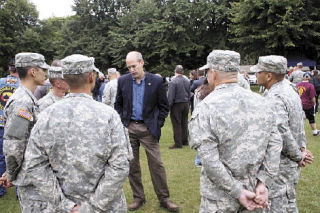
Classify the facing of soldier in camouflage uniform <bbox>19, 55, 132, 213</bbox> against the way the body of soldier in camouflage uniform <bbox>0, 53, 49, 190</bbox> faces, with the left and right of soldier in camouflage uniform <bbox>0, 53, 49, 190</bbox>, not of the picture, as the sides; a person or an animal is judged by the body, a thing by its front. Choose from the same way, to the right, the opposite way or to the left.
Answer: to the left

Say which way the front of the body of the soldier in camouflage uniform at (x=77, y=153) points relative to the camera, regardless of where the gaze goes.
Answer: away from the camera

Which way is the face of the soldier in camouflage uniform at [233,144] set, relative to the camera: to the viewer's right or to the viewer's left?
to the viewer's left

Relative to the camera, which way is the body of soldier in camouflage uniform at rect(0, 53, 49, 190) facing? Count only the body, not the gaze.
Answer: to the viewer's right

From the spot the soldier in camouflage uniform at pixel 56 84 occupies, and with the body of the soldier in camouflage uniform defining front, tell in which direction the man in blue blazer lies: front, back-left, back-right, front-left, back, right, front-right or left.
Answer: front

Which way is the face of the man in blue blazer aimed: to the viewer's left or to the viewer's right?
to the viewer's left

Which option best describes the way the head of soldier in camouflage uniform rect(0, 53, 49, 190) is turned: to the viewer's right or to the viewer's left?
to the viewer's right

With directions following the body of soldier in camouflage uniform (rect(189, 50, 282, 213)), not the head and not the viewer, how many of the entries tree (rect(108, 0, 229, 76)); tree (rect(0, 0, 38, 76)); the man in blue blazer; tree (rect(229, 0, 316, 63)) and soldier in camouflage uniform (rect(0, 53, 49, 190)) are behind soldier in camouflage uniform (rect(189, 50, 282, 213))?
0

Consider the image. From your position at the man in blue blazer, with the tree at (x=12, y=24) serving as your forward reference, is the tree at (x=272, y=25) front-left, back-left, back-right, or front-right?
front-right

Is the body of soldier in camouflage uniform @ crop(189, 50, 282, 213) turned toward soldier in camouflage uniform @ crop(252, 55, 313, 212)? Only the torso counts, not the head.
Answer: no

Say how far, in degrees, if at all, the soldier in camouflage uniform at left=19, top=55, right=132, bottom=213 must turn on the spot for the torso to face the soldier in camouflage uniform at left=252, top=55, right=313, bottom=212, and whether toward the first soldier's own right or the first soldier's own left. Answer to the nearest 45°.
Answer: approximately 90° to the first soldier's own right

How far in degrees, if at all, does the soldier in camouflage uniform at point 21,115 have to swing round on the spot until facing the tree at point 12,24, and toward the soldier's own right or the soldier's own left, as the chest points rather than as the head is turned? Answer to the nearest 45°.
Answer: approximately 90° to the soldier's own left

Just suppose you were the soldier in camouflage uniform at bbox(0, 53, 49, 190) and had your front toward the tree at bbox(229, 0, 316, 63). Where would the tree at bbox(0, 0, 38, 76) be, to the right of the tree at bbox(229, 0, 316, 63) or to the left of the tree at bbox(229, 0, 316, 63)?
left

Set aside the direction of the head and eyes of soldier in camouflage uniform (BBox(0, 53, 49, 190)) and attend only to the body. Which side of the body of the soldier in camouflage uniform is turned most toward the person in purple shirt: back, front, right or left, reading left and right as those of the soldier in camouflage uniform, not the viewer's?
front

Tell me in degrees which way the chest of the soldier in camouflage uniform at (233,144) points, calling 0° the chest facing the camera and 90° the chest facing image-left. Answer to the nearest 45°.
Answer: approximately 135°

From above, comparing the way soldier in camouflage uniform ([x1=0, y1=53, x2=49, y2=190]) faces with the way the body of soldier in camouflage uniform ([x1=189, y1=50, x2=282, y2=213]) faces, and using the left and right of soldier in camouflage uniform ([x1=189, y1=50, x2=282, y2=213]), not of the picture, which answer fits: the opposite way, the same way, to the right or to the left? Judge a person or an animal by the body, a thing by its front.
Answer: to the right

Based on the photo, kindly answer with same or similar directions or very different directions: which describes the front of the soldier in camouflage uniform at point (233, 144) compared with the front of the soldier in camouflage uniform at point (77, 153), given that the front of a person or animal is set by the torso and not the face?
same or similar directions

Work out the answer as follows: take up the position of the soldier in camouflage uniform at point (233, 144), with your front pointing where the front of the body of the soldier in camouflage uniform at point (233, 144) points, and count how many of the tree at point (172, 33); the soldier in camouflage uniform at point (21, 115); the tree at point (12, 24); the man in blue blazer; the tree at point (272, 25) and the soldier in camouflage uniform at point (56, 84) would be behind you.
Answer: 0

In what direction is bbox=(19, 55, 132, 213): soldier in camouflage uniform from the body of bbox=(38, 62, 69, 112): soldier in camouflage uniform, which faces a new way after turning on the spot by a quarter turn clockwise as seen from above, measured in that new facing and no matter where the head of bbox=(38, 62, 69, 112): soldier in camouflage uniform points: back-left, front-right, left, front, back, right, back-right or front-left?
front

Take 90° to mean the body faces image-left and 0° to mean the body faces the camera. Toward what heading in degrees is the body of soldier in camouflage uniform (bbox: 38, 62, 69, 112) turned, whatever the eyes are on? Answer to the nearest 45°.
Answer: approximately 270°
